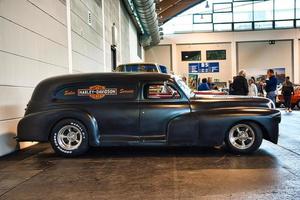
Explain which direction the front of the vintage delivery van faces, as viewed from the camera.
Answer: facing to the right of the viewer

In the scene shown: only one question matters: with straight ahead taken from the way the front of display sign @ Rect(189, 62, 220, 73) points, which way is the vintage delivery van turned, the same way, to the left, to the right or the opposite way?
to the left

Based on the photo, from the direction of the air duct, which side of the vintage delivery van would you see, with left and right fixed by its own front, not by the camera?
left

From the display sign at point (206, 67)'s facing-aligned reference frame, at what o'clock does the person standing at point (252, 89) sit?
The person standing is roughly at 12 o'clock from the display sign.

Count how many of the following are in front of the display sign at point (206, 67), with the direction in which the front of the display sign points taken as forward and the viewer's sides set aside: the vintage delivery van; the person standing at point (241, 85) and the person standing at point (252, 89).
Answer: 3

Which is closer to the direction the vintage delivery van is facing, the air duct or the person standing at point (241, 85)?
the person standing

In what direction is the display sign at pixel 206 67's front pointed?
toward the camera

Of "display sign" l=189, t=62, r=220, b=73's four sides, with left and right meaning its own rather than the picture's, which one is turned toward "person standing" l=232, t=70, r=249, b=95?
front

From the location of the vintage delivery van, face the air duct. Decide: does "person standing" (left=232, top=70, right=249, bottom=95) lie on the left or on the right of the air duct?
right

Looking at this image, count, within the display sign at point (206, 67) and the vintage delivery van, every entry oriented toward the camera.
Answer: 1

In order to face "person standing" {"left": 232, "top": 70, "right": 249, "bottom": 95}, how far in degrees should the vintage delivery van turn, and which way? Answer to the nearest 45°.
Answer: approximately 45° to its left

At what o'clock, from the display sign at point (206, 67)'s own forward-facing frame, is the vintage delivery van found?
The vintage delivery van is roughly at 12 o'clock from the display sign.
